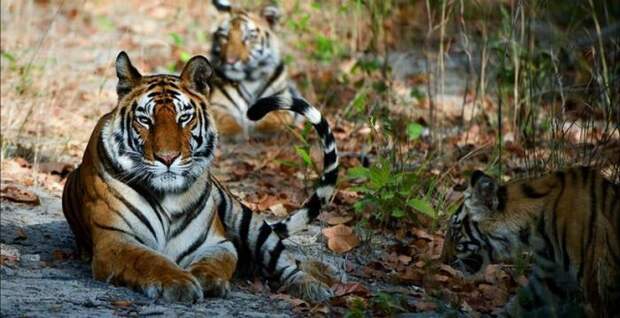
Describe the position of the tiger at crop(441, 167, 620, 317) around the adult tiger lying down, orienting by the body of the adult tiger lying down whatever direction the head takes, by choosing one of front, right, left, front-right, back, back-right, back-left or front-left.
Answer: left

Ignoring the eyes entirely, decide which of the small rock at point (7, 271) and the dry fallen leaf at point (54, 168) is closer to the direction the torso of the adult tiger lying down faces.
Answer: the small rock

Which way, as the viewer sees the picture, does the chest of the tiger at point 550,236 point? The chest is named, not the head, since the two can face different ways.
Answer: to the viewer's left

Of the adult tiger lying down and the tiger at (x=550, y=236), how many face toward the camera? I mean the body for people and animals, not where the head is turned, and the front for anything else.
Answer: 1

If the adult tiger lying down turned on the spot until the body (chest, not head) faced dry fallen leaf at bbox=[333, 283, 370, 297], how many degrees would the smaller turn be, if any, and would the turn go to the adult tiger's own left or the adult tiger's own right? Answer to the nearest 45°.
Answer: approximately 90° to the adult tiger's own left

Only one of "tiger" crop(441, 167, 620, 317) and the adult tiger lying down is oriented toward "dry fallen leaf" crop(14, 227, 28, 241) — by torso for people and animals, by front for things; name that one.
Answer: the tiger

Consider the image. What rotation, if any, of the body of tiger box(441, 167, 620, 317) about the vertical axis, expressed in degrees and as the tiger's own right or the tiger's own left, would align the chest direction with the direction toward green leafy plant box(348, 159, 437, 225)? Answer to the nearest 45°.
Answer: approximately 45° to the tiger's own right

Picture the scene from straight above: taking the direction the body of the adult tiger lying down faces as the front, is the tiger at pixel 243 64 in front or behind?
behind

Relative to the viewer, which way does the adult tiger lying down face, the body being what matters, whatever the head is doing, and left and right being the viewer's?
facing the viewer

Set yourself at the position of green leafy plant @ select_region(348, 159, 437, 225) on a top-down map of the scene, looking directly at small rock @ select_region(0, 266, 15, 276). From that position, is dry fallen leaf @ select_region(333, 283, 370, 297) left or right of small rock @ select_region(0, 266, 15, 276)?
left

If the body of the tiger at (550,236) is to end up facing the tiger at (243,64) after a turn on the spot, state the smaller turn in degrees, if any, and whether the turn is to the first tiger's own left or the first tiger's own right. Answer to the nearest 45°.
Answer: approximately 45° to the first tiger's own right
